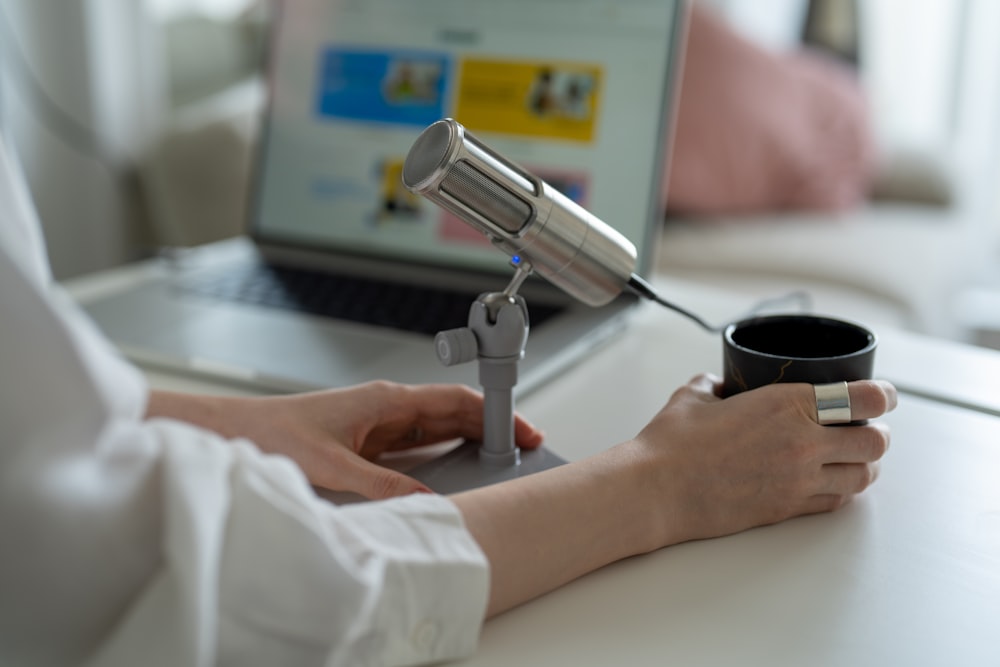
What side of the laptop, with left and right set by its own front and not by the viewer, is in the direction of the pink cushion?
back

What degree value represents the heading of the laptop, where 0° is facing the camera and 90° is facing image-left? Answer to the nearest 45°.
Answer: approximately 45°

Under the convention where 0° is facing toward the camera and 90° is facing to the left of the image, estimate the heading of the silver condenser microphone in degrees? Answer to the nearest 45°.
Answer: approximately 45°
